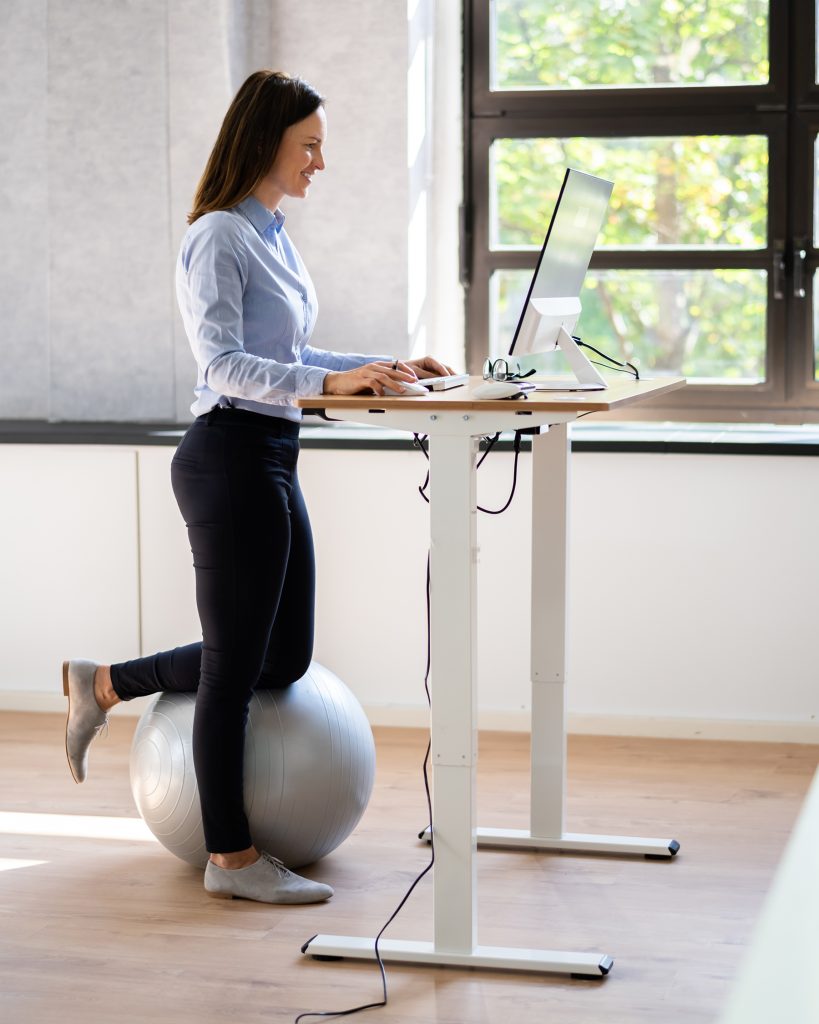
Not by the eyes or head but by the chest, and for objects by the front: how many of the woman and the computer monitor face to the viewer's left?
1

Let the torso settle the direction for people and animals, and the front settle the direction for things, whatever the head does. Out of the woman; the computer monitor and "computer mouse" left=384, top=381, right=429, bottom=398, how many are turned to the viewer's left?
1

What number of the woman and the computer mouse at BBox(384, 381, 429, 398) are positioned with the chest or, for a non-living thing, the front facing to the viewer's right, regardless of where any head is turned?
2

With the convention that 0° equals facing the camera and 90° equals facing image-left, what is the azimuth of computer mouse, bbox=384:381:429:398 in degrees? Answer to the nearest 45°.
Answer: approximately 270°

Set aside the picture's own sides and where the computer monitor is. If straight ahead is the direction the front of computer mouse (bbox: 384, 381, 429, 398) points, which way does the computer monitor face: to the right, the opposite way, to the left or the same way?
the opposite way

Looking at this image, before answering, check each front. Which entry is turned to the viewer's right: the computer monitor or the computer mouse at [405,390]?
the computer mouse

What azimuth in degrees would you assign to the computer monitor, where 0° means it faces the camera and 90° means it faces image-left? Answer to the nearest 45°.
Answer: approximately 90°

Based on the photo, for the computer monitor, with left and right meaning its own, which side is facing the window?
right

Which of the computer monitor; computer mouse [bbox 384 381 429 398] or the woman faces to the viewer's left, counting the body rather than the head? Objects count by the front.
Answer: the computer monitor

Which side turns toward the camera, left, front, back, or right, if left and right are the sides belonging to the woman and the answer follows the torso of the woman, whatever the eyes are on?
right

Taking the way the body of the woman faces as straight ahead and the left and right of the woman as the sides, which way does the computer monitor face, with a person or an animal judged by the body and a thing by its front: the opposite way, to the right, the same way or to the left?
the opposite way

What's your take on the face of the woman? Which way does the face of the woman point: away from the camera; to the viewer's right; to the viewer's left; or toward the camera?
to the viewer's right
